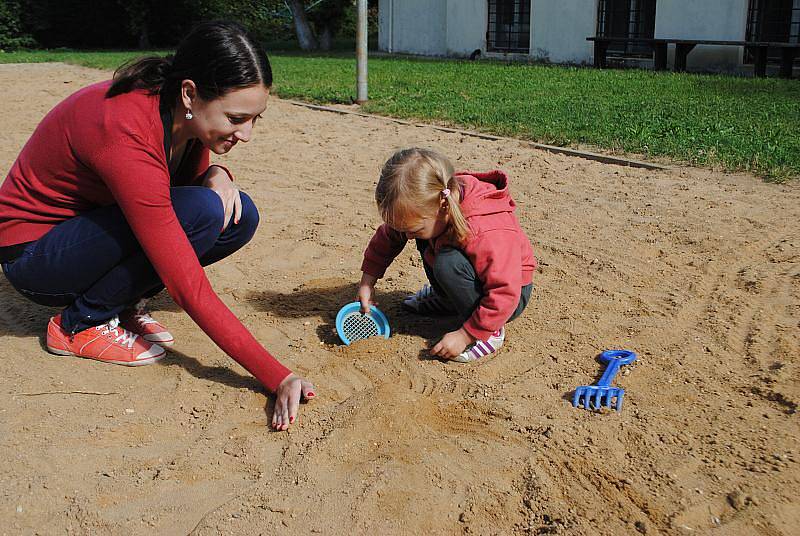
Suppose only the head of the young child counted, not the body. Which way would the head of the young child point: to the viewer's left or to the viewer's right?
to the viewer's left

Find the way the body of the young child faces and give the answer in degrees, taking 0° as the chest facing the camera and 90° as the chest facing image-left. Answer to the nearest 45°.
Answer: approximately 45°

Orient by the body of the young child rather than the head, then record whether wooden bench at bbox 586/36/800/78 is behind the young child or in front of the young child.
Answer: behind
